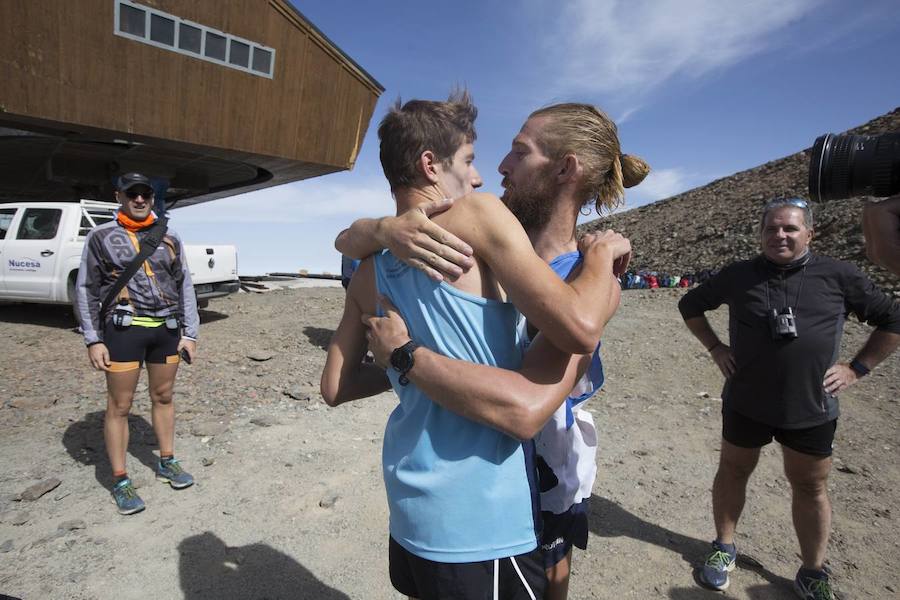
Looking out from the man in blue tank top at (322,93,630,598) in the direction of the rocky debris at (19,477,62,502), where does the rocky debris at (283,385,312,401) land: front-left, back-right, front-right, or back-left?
front-right

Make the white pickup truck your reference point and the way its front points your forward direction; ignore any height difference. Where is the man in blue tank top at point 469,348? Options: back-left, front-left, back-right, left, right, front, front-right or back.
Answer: back-left

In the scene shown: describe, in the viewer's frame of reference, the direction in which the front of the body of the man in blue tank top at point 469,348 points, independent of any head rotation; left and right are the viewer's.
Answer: facing away from the viewer and to the right of the viewer

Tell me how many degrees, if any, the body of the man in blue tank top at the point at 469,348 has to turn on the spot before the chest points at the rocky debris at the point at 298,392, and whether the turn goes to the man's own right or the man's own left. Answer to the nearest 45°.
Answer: approximately 90° to the man's own left

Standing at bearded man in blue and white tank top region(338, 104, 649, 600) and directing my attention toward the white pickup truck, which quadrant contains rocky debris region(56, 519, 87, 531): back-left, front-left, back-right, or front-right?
front-left

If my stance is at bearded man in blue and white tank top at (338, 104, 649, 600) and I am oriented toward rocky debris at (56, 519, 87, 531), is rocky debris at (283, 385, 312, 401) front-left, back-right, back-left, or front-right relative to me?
front-right

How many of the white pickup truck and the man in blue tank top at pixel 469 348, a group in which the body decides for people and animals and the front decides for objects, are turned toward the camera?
0

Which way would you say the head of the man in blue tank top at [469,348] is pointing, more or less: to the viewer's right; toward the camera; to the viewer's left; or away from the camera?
to the viewer's right

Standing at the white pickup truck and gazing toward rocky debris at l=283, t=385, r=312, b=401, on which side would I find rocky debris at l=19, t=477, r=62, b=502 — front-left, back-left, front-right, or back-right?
front-right

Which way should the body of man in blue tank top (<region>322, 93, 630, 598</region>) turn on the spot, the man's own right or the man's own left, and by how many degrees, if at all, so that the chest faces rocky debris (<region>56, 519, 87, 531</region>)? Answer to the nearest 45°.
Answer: approximately 90° to the man's own left

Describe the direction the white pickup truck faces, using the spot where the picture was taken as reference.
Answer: facing away from the viewer and to the left of the viewer
